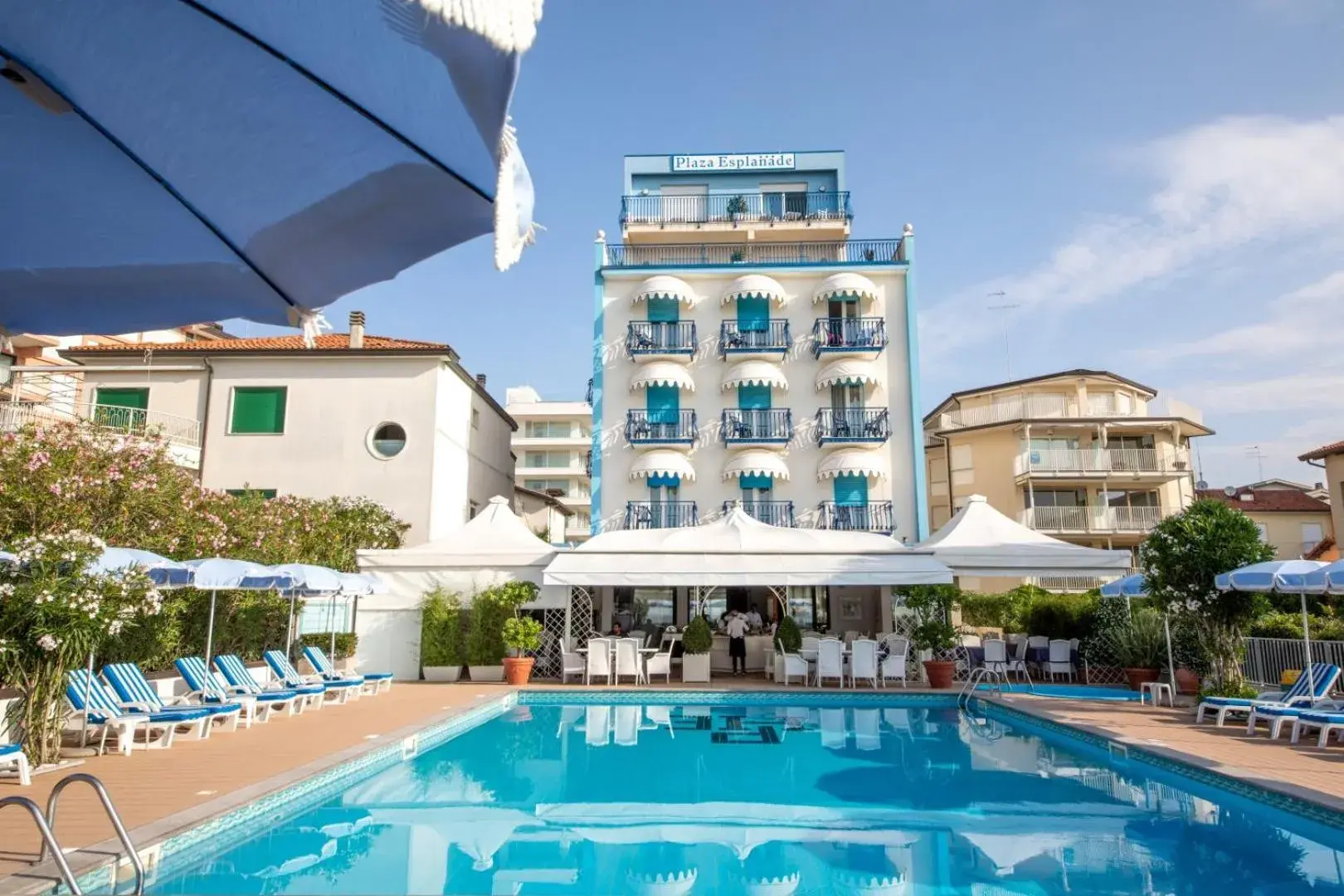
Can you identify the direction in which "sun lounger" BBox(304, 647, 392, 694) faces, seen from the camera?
facing to the right of the viewer

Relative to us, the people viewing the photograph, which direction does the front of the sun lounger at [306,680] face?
facing to the right of the viewer

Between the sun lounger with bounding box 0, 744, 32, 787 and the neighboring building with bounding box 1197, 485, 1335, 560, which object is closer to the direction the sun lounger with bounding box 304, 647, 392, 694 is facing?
the neighboring building

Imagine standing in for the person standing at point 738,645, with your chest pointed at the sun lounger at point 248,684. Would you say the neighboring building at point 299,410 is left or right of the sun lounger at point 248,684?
right

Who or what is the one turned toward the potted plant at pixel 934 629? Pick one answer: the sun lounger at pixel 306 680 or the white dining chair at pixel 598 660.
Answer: the sun lounger
